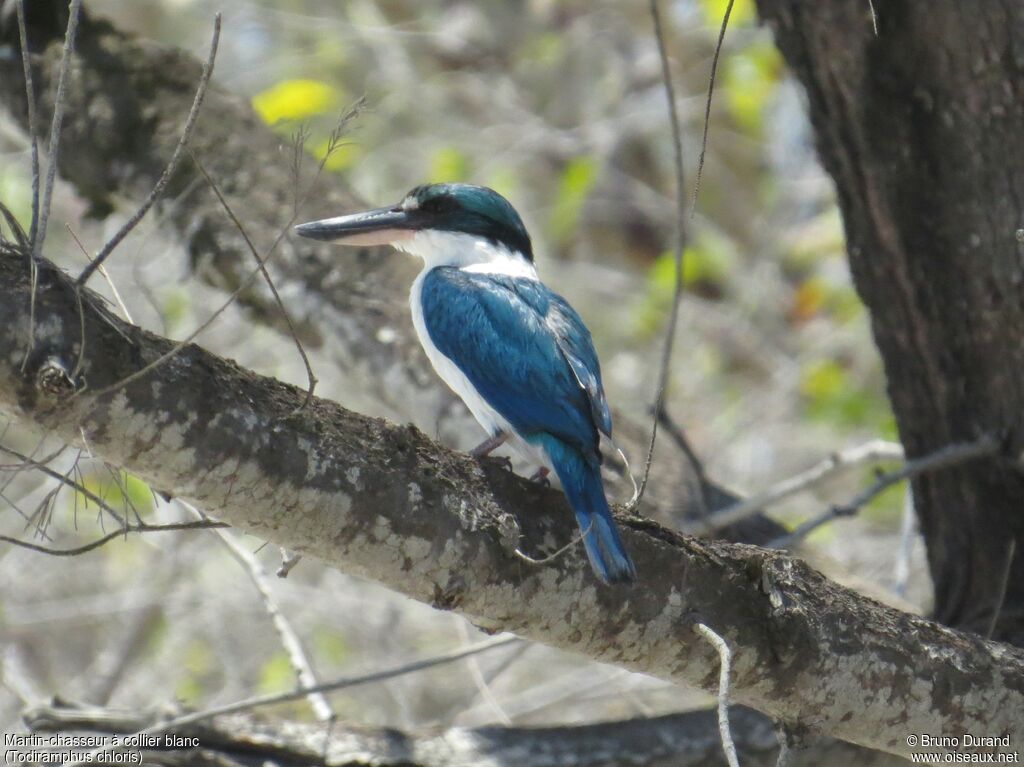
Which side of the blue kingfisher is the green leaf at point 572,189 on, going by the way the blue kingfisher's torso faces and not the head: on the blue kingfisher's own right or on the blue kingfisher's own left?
on the blue kingfisher's own right

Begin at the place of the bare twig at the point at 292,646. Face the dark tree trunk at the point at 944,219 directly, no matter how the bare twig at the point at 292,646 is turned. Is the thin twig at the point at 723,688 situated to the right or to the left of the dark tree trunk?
right

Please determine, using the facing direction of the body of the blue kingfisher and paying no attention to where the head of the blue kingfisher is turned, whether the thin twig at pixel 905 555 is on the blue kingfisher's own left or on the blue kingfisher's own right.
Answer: on the blue kingfisher's own right

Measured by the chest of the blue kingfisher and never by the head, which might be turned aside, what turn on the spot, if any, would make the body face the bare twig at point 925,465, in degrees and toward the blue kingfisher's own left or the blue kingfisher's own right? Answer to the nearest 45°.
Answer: approximately 135° to the blue kingfisher's own right

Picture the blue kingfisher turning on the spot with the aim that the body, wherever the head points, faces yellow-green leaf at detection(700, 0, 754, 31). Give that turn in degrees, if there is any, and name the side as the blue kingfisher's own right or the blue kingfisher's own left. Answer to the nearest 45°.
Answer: approximately 45° to the blue kingfisher's own right

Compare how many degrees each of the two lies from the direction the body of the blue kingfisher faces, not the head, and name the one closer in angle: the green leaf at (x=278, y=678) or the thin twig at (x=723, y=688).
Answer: the green leaf

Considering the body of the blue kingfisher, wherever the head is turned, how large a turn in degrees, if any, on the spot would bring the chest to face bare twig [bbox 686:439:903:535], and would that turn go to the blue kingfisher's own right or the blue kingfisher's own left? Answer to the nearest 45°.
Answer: approximately 90° to the blue kingfisher's own right

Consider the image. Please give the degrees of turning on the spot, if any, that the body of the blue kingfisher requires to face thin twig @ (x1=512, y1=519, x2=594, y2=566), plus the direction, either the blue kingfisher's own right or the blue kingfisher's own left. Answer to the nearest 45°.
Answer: approximately 135° to the blue kingfisher's own left

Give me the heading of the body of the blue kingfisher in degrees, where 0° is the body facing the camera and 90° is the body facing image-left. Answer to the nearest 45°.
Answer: approximately 135°
